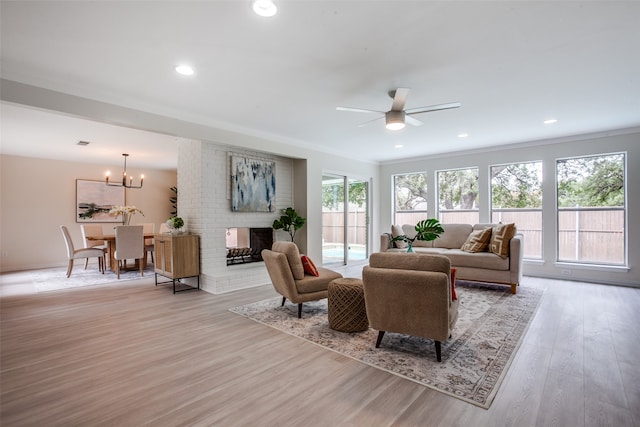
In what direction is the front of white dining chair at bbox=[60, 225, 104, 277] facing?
to the viewer's right

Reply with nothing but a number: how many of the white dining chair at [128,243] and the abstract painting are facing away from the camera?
1

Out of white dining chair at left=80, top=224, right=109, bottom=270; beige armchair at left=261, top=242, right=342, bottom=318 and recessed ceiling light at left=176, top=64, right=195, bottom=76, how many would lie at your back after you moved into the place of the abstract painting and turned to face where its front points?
1

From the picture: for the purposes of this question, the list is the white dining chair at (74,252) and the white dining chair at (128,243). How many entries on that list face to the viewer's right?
1

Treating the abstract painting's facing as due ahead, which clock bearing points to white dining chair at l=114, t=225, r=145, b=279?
The white dining chair is roughly at 5 o'clock from the abstract painting.

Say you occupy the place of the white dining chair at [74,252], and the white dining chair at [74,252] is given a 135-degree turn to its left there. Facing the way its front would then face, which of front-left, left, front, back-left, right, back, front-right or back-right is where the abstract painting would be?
back

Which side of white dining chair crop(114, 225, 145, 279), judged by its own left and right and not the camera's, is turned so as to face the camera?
back

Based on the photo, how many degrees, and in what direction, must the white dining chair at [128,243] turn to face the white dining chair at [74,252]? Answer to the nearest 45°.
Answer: approximately 45° to its left

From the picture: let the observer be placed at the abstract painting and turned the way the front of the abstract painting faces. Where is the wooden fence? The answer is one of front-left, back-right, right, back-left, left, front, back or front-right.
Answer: front-left

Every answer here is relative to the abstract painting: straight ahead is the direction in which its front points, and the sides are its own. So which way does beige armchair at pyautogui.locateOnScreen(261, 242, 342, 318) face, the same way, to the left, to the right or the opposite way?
to the left

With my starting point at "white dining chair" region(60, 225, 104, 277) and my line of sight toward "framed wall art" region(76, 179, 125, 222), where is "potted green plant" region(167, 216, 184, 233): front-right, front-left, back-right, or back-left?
back-right

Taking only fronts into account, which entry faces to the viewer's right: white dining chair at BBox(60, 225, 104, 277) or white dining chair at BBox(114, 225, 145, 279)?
white dining chair at BBox(60, 225, 104, 277)
